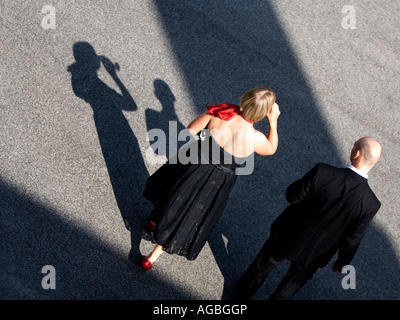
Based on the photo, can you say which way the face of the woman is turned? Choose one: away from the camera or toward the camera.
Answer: away from the camera

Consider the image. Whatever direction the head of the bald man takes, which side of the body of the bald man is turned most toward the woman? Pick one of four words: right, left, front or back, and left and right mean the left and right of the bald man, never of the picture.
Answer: left

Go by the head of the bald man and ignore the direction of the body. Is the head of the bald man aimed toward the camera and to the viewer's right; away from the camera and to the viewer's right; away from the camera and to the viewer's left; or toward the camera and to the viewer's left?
away from the camera and to the viewer's right

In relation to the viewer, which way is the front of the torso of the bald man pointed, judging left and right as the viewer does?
facing away from the viewer
